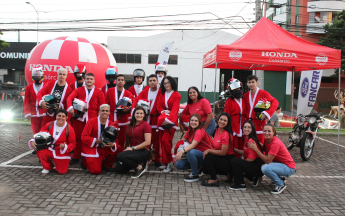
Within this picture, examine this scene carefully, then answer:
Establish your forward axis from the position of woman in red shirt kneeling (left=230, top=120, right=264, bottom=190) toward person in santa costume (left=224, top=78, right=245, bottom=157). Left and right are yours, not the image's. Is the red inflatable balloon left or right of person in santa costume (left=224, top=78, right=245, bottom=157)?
left

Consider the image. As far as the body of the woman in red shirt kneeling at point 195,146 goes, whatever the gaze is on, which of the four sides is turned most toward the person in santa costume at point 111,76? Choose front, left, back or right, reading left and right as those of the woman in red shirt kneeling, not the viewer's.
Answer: right

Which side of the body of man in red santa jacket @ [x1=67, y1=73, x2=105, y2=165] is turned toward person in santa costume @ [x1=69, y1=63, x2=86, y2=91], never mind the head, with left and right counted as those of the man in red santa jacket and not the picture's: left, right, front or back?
back

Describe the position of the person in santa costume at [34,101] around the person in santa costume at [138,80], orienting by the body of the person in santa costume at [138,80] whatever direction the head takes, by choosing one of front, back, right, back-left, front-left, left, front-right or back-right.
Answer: right

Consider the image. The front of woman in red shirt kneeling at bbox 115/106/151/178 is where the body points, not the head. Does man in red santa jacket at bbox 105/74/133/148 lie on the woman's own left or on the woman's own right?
on the woman's own right

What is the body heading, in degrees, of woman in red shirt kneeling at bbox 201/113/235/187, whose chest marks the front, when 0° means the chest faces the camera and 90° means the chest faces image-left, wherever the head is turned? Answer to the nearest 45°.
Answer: approximately 45°

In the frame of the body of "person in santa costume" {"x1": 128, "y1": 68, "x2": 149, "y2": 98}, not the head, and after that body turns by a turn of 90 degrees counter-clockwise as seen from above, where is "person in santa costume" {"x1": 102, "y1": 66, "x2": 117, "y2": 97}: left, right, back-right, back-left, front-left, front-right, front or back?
back

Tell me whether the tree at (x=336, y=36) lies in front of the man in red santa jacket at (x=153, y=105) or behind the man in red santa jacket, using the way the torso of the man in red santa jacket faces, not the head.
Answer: behind

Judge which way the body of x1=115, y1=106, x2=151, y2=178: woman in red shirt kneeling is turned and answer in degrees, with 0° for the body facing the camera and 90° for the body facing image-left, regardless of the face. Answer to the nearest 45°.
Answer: approximately 45°

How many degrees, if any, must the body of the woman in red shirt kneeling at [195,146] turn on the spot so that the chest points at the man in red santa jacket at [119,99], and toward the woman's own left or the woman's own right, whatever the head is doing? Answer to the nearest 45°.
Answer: approximately 90° to the woman's own right

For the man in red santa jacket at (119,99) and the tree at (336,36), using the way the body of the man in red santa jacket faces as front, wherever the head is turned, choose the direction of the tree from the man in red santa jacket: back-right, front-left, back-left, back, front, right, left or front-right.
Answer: back-left
